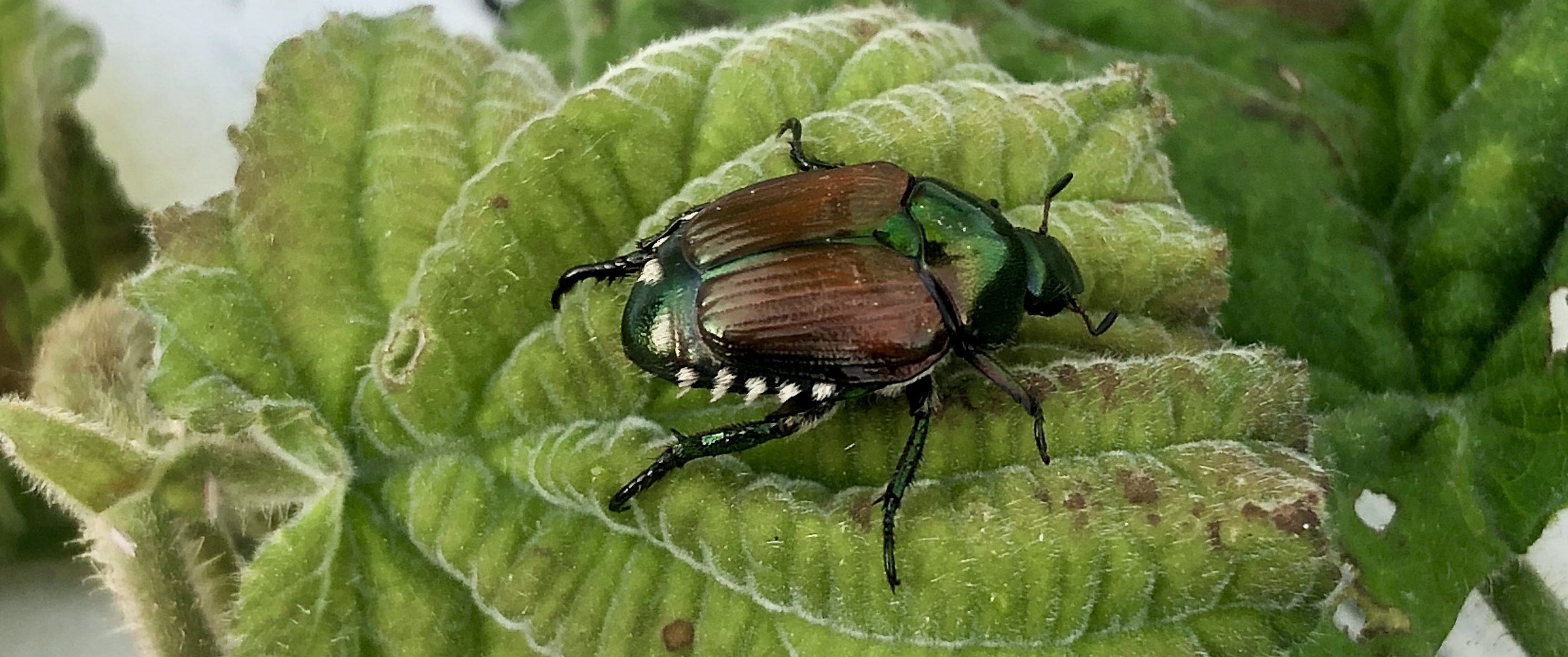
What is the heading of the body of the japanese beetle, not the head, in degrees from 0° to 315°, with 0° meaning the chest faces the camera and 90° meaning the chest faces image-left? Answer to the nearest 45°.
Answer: approximately 270°

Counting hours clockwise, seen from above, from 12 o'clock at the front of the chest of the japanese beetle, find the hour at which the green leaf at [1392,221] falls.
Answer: The green leaf is roughly at 11 o'clock from the japanese beetle.
